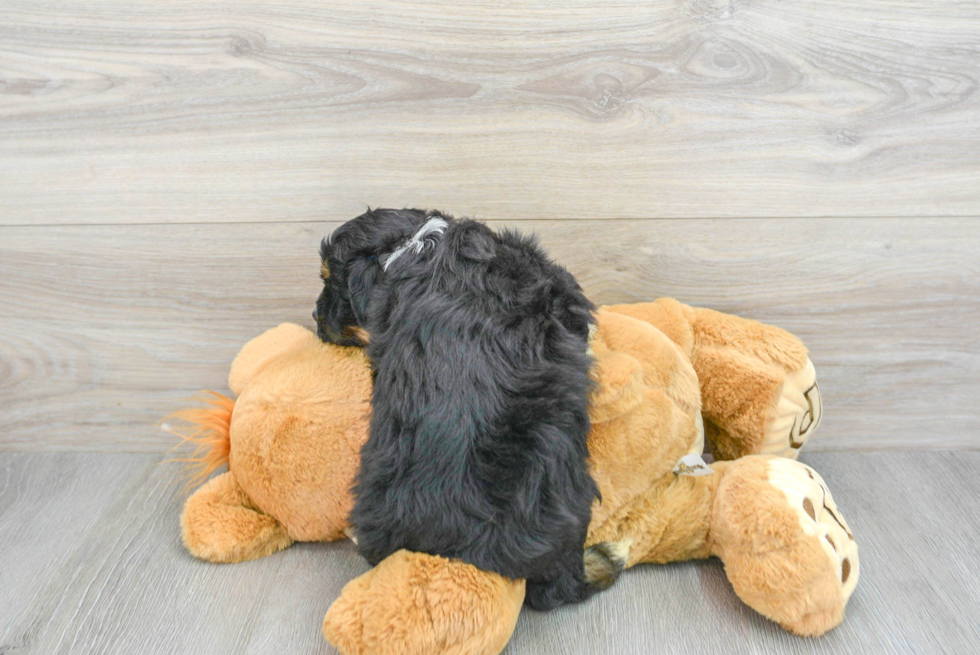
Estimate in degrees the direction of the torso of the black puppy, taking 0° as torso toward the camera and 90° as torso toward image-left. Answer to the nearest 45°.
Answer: approximately 135°
